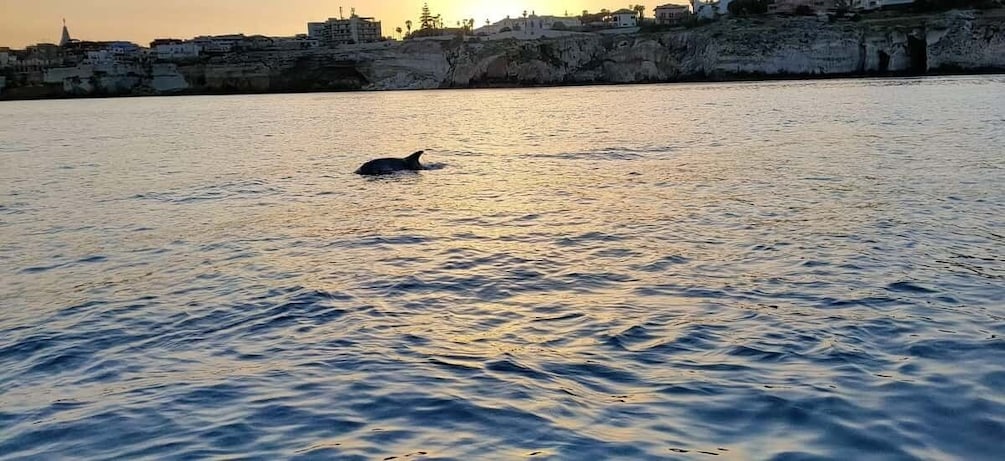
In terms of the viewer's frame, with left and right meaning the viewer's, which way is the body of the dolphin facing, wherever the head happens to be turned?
facing to the left of the viewer
